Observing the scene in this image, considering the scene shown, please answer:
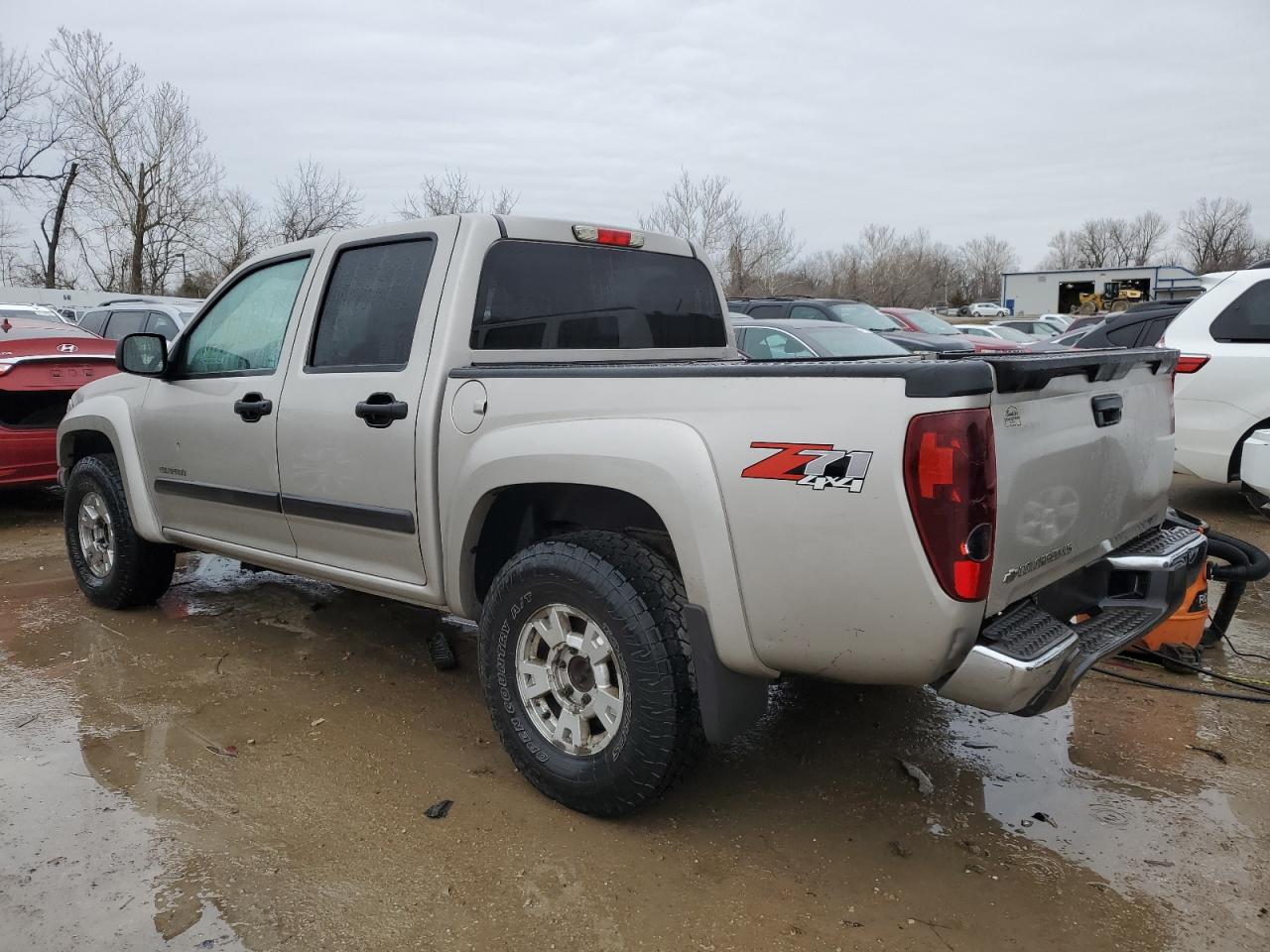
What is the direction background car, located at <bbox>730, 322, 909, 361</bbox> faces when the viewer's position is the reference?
facing the viewer and to the right of the viewer

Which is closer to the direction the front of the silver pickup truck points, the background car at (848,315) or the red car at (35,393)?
the red car

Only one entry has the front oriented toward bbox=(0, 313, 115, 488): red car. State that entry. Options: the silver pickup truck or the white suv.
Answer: the silver pickup truck

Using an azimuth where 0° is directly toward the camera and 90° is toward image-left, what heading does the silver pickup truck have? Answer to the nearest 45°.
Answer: approximately 135°

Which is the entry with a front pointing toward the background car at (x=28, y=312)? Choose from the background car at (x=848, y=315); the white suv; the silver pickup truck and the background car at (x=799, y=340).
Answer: the silver pickup truck

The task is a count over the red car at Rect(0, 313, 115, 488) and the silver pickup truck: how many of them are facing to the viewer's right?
0

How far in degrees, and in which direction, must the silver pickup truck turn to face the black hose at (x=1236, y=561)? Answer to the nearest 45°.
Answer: approximately 135° to its right
